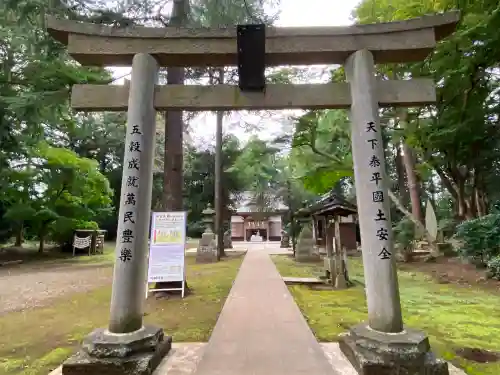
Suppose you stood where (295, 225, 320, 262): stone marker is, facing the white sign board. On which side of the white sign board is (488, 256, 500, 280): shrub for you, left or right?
left

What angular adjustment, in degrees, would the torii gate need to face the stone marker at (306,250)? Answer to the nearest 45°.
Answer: approximately 180°

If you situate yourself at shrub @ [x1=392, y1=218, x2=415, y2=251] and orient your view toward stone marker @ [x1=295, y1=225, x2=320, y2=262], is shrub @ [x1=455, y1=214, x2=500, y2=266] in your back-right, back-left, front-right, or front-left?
back-left

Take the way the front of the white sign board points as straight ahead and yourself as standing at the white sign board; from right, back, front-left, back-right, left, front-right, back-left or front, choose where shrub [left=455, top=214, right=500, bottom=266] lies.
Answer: left

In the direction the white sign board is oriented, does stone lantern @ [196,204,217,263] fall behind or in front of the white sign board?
behind

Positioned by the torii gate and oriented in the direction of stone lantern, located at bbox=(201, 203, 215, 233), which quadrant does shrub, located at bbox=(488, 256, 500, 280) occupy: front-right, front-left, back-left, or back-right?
front-right

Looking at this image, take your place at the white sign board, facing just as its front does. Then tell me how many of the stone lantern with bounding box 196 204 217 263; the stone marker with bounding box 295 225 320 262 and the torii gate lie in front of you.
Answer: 1

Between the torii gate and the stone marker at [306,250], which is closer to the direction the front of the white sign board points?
the torii gate

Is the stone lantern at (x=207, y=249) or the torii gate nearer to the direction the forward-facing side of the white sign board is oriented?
the torii gate

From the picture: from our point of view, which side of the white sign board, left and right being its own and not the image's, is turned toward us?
front

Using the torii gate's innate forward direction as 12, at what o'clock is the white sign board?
The white sign board is roughly at 5 o'clock from the torii gate.

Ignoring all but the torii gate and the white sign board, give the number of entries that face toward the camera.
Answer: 2

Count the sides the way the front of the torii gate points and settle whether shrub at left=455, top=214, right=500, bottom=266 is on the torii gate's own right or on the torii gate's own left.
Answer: on the torii gate's own left

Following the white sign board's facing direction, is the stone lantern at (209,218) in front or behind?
behind

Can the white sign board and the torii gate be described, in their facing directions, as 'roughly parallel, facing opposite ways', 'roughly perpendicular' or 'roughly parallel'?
roughly parallel

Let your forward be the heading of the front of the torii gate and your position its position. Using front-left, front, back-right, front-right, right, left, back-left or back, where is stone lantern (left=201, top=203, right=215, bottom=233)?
back

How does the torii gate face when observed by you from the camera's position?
facing the viewer
